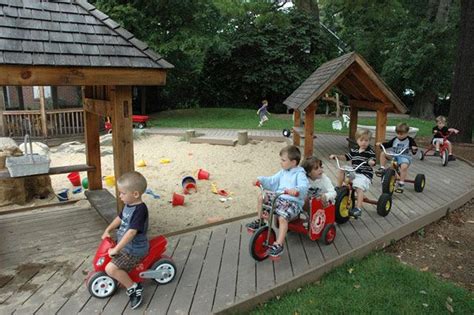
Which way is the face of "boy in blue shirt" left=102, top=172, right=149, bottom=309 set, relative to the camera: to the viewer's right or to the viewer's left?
to the viewer's left

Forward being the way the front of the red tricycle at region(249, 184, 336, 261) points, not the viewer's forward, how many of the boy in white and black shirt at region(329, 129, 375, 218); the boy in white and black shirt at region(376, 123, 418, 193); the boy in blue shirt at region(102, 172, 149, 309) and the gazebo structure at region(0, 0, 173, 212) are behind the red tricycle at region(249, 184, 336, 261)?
2

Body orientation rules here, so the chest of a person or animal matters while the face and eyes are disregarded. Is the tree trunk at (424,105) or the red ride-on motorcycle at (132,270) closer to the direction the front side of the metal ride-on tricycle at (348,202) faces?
the red ride-on motorcycle

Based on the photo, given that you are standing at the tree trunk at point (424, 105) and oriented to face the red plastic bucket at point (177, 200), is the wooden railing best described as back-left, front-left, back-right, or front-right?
front-right

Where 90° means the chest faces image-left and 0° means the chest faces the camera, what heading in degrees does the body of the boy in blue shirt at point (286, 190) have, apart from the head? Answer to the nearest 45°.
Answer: approximately 45°

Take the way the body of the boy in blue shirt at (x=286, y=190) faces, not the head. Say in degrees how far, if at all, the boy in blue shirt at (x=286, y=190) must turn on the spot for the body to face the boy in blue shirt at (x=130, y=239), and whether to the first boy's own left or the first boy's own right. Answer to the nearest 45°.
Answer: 0° — they already face them

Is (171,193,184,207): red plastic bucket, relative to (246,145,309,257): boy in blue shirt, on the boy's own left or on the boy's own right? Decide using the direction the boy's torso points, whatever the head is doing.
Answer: on the boy's own right

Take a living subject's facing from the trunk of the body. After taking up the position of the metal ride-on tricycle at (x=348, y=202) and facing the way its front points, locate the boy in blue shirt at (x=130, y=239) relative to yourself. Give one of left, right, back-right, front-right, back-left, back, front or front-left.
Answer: front

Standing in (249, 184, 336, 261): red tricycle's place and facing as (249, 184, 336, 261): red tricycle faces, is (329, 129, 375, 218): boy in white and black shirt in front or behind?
behind

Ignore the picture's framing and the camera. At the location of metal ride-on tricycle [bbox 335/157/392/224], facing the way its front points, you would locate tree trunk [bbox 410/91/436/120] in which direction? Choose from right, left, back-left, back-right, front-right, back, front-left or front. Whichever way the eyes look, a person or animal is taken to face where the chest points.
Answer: back-right

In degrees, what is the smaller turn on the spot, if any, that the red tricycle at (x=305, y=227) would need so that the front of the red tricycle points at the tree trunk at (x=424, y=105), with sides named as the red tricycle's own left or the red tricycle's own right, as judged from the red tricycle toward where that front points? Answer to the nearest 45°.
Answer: approximately 135° to the red tricycle's own right

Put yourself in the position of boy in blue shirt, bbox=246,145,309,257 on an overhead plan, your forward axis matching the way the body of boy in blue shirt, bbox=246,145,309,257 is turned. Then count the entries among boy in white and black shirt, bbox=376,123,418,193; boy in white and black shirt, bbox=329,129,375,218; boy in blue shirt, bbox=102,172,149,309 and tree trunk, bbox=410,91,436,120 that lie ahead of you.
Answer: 1

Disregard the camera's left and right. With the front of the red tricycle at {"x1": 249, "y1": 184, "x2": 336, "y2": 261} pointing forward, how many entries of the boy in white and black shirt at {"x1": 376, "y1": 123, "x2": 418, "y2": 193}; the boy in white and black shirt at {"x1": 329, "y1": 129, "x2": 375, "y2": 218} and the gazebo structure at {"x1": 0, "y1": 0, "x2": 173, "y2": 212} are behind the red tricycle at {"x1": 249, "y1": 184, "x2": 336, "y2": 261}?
2

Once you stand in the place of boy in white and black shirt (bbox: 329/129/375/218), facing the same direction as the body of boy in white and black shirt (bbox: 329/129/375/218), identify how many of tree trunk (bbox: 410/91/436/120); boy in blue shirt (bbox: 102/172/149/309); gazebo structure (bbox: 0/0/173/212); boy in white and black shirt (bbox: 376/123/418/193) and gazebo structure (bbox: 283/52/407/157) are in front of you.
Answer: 2

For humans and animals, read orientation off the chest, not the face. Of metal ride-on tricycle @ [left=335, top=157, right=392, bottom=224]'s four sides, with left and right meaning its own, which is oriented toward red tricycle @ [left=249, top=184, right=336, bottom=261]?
front

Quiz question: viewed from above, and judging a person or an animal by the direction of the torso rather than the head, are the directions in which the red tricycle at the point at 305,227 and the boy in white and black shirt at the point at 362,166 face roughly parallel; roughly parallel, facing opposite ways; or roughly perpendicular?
roughly parallel

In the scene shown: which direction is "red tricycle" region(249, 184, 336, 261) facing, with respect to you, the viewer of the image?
facing the viewer and to the left of the viewer

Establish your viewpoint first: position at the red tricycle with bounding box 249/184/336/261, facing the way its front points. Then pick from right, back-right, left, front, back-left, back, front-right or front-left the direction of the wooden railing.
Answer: right
